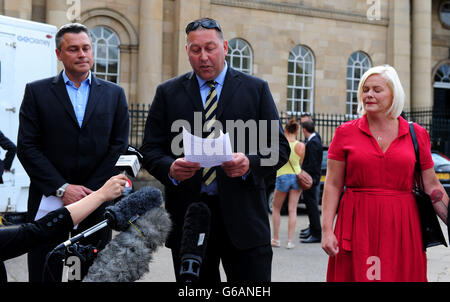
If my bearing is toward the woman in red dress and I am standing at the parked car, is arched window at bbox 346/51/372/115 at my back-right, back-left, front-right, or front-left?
back-right

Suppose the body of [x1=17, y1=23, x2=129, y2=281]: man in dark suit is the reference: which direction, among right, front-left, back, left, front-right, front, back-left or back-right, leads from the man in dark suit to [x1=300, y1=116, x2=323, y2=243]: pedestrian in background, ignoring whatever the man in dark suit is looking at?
back-left

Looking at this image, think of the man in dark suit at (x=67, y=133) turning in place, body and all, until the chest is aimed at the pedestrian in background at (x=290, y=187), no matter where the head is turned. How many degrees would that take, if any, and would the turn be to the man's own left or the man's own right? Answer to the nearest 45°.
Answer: approximately 135° to the man's own left

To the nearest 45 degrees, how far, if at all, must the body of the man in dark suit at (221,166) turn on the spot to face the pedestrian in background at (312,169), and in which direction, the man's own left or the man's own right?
approximately 180°

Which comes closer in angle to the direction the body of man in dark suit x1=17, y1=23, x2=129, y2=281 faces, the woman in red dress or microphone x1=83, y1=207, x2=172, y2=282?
the microphone

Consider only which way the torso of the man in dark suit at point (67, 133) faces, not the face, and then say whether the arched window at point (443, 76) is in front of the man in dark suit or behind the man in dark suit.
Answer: behind

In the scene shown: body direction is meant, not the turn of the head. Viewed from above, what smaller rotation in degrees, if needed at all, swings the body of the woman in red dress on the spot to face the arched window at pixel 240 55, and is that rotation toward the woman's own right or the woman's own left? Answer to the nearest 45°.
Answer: approximately 180°

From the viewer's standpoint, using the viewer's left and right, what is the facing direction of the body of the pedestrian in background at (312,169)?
facing to the left of the viewer

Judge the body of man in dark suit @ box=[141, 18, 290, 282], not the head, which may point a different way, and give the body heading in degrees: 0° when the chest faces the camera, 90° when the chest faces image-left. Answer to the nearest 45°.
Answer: approximately 0°

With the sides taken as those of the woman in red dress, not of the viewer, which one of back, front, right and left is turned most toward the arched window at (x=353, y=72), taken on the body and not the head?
back

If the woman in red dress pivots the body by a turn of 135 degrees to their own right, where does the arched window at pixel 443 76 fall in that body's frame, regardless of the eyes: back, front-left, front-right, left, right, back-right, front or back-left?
front-right
